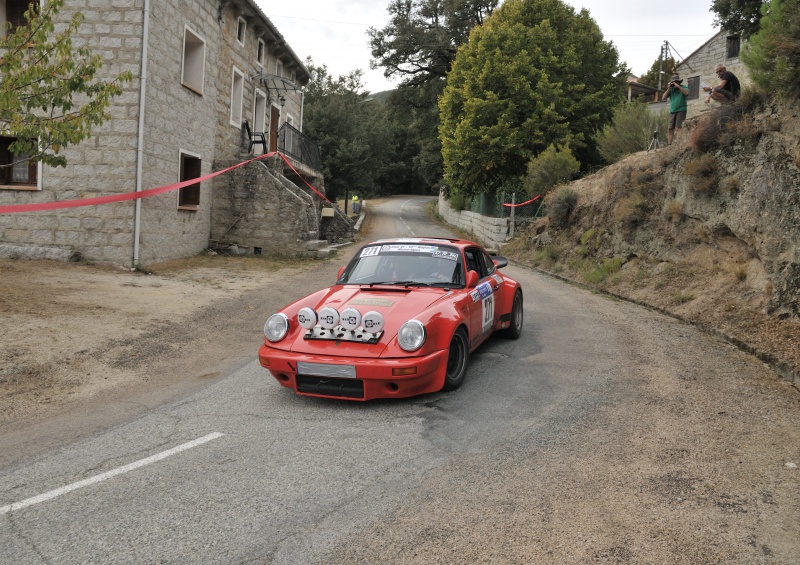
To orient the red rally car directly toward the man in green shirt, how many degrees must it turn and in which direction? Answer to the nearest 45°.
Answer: approximately 180°

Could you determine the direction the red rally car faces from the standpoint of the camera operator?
facing the viewer and to the left of the viewer

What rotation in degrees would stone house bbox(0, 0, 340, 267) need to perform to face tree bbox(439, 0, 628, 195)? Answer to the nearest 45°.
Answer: approximately 90° to its left

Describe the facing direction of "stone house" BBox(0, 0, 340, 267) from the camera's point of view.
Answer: facing the viewer and to the right of the viewer

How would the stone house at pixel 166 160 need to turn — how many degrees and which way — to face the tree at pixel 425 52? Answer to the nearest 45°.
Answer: approximately 90° to its left

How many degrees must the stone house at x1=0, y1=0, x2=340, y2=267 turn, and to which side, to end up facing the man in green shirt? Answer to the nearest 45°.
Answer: approximately 45° to its left

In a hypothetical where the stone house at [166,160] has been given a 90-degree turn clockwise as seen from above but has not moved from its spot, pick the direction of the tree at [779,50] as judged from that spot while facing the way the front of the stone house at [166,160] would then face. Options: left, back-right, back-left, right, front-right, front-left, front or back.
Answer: left

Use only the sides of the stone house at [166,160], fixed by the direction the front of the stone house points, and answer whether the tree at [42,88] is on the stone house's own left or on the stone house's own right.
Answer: on the stone house's own right

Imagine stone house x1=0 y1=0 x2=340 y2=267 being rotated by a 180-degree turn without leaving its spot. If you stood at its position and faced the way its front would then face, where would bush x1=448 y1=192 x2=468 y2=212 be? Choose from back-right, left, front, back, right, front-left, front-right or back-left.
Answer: right

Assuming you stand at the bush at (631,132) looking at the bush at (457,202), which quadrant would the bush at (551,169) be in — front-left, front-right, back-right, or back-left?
front-left

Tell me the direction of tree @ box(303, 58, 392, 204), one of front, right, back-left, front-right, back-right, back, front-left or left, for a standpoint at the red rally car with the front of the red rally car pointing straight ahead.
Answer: back-right

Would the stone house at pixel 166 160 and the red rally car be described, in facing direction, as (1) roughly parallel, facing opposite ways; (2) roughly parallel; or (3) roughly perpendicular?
roughly perpendicular

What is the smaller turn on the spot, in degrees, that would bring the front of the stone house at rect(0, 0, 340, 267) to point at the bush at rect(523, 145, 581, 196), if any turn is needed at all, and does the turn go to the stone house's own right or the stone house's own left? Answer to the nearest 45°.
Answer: approximately 45° to the stone house's own left

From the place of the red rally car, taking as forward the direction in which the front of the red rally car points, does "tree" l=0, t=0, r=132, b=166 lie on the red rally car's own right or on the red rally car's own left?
on the red rally car's own right

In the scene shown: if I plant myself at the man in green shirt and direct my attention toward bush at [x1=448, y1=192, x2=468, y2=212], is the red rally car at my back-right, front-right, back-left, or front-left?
back-left

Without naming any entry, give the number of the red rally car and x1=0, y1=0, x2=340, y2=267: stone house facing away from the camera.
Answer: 0

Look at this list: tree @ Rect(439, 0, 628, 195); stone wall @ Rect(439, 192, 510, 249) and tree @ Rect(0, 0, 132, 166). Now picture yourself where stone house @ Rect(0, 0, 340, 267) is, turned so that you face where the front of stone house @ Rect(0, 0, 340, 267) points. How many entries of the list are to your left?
2

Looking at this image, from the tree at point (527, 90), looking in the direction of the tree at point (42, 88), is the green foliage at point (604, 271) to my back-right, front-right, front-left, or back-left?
front-left
